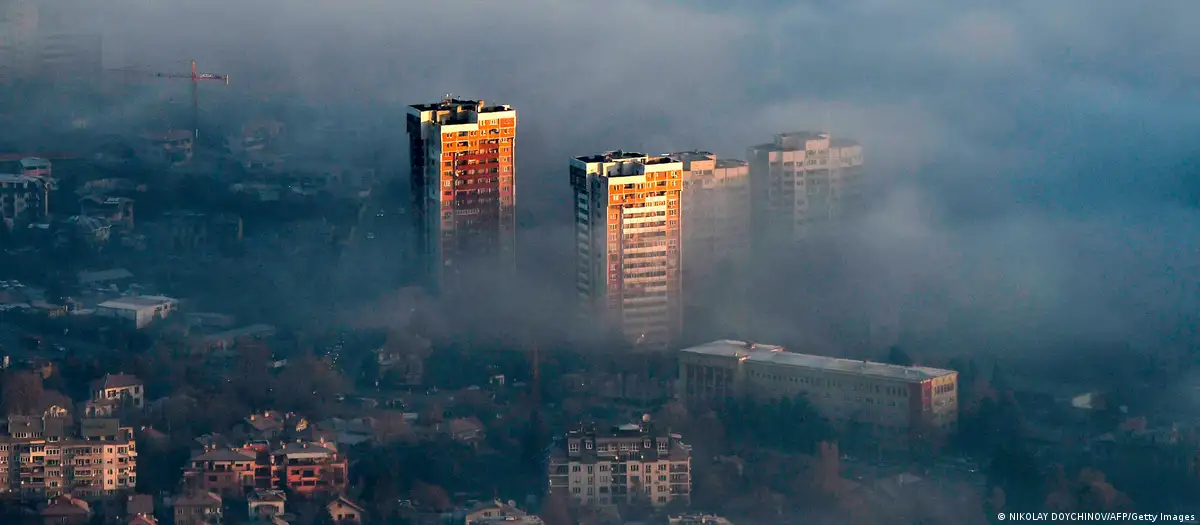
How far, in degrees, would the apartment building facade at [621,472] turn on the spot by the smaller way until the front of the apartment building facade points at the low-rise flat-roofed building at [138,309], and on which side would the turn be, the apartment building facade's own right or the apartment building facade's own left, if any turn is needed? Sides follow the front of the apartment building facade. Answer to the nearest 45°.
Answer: approximately 135° to the apartment building facade's own right

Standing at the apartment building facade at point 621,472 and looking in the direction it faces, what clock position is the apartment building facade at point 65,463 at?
the apartment building facade at point 65,463 is roughly at 3 o'clock from the apartment building facade at point 621,472.

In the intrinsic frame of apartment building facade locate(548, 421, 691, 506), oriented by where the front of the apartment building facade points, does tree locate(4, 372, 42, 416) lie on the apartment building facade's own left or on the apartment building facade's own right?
on the apartment building facade's own right

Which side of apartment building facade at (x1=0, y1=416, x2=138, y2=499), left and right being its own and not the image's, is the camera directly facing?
front

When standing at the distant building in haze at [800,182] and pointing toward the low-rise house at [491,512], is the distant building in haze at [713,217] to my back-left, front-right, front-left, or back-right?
front-right

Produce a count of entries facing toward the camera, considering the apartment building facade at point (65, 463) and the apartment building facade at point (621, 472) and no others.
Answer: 2

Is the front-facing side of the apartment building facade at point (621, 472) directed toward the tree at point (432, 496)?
no

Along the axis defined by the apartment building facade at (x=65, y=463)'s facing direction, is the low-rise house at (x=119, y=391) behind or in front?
behind

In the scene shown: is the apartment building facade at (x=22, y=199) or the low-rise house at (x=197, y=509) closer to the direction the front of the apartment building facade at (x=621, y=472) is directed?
the low-rise house

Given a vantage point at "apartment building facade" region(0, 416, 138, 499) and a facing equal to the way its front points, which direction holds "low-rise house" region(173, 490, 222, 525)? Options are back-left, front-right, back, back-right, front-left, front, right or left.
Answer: front-left

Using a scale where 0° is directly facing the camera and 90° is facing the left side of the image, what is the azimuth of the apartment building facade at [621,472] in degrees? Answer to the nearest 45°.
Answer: approximately 0°

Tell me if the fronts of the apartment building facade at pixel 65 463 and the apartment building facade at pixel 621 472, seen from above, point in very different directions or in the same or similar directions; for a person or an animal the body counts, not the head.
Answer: same or similar directions

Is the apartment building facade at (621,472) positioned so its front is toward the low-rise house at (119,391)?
no

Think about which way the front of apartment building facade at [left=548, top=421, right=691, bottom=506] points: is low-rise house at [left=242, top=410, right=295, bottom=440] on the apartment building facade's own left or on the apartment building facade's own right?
on the apartment building facade's own right

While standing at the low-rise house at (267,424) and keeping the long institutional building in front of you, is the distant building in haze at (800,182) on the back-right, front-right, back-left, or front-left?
front-left

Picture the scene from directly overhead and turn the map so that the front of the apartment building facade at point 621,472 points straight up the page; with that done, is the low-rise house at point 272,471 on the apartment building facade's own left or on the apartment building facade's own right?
on the apartment building facade's own right
